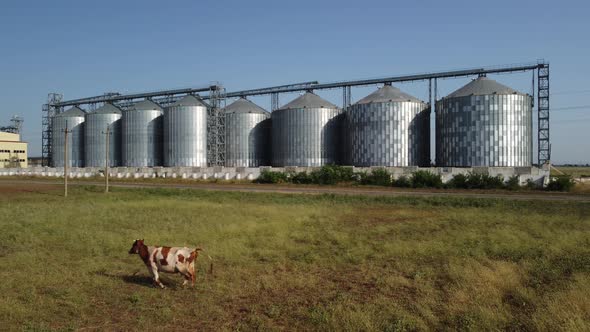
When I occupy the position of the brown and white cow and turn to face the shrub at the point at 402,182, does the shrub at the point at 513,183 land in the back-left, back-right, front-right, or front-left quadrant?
front-right

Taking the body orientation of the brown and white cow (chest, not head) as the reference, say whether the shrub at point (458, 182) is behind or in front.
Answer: behind

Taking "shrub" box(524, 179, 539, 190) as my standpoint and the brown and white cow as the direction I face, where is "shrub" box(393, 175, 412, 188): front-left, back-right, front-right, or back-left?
front-right

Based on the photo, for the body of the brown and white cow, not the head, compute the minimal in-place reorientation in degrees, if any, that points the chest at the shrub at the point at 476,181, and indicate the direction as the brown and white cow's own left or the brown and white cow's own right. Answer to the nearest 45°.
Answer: approximately 135° to the brown and white cow's own right

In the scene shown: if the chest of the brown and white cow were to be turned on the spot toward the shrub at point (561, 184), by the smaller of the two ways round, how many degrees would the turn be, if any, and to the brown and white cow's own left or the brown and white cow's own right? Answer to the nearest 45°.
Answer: approximately 135° to the brown and white cow's own right

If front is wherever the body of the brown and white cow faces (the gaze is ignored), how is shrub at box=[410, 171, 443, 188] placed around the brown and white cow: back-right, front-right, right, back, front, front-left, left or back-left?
back-right

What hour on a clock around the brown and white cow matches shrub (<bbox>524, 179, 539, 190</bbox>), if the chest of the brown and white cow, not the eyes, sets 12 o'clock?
The shrub is roughly at 5 o'clock from the brown and white cow.

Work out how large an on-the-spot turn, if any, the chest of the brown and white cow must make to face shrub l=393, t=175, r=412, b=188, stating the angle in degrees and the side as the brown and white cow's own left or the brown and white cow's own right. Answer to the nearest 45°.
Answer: approximately 135° to the brown and white cow's own right

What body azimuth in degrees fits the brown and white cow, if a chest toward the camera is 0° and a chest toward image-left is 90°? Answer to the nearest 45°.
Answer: approximately 90°

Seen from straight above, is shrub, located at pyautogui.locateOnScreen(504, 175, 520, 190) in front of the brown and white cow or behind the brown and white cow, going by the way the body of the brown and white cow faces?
behind
